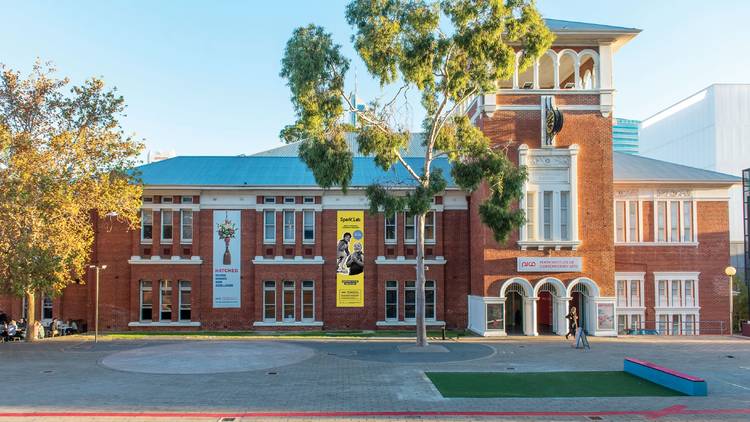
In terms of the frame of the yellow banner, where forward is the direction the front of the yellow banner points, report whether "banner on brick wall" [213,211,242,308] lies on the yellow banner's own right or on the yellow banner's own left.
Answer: on the yellow banner's own right

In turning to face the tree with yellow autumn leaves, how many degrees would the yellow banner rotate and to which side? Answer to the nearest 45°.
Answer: approximately 45° to its right

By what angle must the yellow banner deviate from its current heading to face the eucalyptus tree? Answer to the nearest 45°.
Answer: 0° — it already faces it

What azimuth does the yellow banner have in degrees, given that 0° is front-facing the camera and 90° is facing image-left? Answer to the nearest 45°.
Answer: approximately 0°
